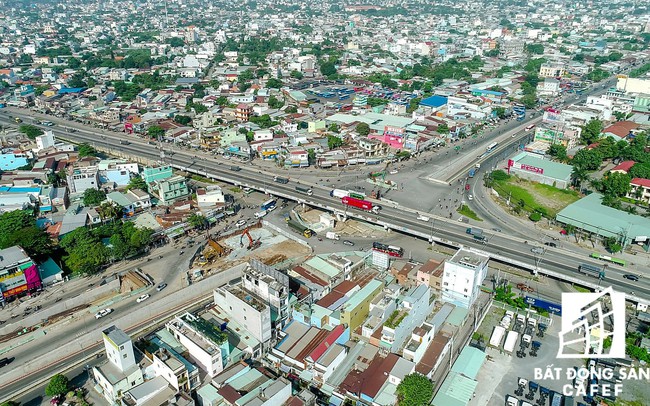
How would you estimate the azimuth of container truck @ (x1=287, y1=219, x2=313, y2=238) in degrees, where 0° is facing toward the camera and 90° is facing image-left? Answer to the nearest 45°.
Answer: approximately 315°

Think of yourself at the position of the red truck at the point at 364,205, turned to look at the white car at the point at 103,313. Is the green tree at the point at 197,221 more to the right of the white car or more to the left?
right

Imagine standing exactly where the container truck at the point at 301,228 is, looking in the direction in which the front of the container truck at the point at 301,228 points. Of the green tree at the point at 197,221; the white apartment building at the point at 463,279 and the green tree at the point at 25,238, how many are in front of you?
1

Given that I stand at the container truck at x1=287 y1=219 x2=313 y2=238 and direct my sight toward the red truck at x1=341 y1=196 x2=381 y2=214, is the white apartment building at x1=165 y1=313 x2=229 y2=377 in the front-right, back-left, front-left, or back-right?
back-right

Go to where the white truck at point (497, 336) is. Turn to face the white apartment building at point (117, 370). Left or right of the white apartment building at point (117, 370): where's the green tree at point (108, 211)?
right
